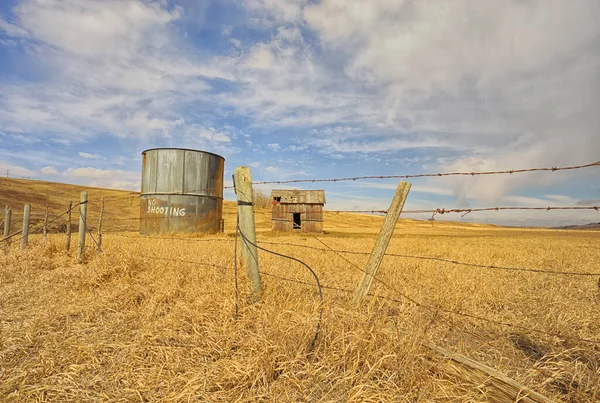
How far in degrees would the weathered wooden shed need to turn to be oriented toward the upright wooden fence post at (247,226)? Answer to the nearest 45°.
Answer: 0° — it already faces it

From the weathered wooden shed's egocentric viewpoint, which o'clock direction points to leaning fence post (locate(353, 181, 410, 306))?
The leaning fence post is roughly at 12 o'clock from the weathered wooden shed.

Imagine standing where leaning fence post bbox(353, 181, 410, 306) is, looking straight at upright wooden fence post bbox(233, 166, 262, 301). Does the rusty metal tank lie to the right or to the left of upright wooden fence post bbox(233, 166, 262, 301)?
right

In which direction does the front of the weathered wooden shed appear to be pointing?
toward the camera

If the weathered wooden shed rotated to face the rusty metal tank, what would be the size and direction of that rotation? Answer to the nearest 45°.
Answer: approximately 45° to its right

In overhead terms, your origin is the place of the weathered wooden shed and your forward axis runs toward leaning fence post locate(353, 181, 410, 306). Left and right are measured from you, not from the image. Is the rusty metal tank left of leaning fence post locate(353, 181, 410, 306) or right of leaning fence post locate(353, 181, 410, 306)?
right

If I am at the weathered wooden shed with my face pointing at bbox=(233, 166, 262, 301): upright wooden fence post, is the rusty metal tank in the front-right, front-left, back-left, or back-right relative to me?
front-right
